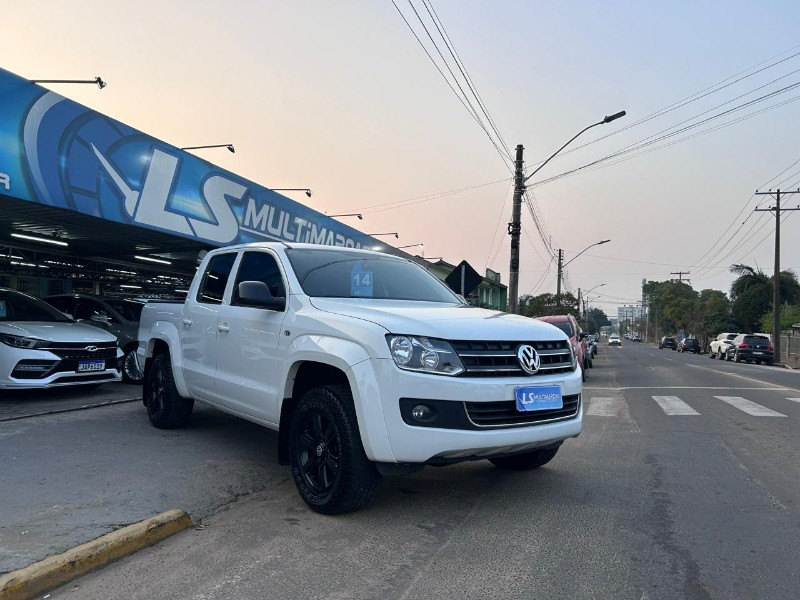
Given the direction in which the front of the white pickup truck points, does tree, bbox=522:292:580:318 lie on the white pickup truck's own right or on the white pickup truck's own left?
on the white pickup truck's own left

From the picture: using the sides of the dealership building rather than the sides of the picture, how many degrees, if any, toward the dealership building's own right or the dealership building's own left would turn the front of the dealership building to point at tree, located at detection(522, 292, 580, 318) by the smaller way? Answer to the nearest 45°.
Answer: approximately 90° to the dealership building's own left

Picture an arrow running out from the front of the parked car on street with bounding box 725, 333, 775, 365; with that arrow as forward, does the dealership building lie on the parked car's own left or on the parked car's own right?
on the parked car's own left

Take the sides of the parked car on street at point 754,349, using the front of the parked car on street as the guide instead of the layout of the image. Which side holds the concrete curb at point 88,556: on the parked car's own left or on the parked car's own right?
on the parked car's own left

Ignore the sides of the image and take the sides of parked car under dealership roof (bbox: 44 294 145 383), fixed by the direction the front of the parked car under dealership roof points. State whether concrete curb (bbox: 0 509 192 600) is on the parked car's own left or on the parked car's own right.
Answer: on the parked car's own right

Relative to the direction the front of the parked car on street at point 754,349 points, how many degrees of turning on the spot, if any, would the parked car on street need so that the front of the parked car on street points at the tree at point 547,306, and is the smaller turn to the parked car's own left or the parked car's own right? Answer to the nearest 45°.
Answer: approximately 45° to the parked car's own left
